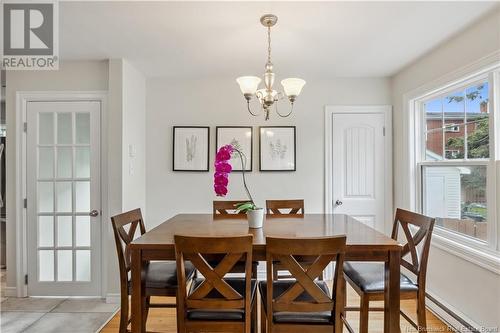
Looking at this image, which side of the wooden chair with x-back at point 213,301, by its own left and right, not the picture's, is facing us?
back

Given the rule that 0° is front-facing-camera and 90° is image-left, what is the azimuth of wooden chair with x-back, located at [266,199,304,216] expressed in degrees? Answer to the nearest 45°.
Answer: approximately 0°

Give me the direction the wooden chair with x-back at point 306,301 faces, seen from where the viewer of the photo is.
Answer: facing away from the viewer

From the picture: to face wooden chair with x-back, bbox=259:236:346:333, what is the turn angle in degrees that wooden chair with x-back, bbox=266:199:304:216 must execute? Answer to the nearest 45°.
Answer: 0° — it already faces it

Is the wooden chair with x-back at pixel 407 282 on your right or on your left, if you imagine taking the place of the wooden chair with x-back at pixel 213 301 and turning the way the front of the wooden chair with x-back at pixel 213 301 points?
on your right

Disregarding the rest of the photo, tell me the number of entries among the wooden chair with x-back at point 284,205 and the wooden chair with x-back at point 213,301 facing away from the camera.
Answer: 1

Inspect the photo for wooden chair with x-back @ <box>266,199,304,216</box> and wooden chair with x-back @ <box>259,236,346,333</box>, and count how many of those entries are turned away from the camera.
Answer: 1

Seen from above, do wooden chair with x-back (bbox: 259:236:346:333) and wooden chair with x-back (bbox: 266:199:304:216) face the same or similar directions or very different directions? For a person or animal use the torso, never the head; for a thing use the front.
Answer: very different directions

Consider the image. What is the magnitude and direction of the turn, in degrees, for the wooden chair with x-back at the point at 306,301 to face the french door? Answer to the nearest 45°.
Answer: approximately 45° to its left

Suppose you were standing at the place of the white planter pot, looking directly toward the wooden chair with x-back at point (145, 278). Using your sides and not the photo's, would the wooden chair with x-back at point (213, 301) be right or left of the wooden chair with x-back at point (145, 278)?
left

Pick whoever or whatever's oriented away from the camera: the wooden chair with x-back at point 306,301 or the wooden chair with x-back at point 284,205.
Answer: the wooden chair with x-back at point 306,301

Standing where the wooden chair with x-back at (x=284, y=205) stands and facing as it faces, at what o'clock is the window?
The window is roughly at 9 o'clock from the wooden chair with x-back.
